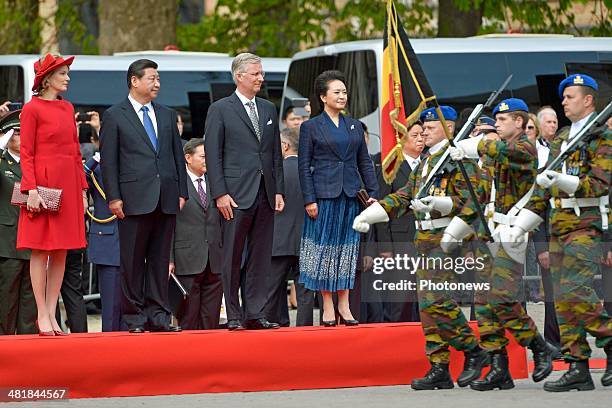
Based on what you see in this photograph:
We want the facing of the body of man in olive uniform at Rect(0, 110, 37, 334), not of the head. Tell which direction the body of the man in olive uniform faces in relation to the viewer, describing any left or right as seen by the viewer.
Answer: facing the viewer and to the right of the viewer

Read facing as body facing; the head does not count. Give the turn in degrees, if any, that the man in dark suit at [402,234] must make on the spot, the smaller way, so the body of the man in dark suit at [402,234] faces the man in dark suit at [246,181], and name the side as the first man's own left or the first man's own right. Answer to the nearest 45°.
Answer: approximately 90° to the first man's own right

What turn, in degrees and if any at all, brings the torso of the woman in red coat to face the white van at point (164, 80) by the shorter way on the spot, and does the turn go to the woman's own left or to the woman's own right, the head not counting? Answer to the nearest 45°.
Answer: approximately 135° to the woman's own left

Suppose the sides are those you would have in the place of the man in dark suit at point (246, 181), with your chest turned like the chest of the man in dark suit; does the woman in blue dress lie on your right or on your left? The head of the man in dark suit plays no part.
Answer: on your left

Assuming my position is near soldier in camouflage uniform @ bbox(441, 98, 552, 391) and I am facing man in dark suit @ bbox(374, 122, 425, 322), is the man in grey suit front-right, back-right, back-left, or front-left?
front-left

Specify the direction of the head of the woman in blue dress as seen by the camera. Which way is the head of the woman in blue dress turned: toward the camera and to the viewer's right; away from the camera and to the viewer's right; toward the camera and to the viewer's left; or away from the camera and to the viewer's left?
toward the camera and to the viewer's right

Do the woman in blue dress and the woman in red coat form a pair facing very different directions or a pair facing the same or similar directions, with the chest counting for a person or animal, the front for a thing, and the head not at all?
same or similar directions

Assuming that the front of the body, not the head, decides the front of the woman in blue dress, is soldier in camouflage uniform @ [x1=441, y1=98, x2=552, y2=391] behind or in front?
in front

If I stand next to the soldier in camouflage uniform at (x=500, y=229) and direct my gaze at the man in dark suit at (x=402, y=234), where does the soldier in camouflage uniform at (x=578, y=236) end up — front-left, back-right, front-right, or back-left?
back-right
